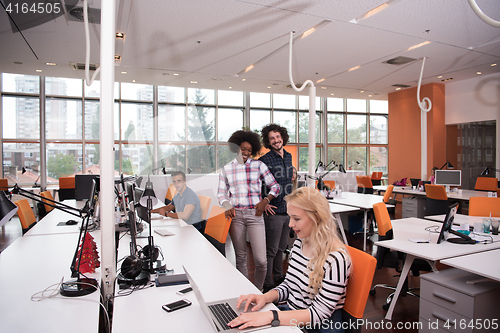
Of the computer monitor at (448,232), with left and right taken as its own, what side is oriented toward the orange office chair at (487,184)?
right

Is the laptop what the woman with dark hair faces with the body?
yes

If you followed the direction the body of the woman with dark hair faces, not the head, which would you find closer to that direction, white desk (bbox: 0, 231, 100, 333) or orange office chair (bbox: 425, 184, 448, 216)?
the white desk

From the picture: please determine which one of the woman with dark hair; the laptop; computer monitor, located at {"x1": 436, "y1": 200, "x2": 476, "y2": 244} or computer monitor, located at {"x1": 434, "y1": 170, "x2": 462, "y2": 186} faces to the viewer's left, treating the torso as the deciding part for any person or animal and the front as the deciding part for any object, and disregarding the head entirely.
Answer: computer monitor, located at {"x1": 436, "y1": 200, "x2": 476, "y2": 244}

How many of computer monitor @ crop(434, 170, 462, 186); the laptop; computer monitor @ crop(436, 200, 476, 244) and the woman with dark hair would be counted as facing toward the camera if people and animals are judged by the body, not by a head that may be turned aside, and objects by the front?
2

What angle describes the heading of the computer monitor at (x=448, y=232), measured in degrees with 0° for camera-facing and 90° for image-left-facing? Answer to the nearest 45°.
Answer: approximately 90°

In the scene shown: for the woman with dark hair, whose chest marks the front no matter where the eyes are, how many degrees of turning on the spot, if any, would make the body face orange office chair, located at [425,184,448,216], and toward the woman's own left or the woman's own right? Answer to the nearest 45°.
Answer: approximately 135° to the woman's own left

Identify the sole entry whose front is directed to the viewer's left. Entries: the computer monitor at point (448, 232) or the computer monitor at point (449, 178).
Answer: the computer monitor at point (448, 232)

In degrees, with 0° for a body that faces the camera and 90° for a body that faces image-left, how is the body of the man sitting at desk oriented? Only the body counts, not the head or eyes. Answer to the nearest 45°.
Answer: approximately 45°

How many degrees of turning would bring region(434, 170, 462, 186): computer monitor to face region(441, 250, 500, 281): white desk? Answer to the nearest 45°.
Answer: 0° — it already faces it

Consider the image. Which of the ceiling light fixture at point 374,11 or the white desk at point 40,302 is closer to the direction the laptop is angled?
the ceiling light fixture
